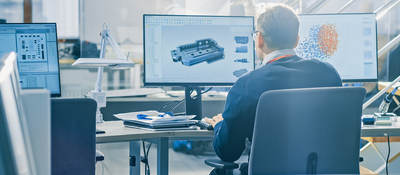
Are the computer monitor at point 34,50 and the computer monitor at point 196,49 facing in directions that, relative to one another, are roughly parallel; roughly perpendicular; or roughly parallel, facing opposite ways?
roughly parallel

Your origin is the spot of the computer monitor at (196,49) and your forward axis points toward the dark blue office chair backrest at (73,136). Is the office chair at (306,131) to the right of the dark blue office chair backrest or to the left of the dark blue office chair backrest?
left

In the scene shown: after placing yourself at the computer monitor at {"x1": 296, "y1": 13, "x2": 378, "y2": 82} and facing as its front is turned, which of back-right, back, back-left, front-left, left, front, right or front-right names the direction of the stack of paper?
front-right

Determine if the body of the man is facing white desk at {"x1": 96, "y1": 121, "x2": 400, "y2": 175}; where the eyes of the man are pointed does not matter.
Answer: yes

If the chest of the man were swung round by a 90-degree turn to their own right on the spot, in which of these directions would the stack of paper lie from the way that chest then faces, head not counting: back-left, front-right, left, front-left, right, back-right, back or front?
left

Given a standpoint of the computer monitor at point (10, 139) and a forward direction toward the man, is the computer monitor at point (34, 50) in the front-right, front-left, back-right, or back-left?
front-left

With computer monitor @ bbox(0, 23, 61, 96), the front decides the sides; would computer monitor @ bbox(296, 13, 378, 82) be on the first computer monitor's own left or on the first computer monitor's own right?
on the first computer monitor's own left

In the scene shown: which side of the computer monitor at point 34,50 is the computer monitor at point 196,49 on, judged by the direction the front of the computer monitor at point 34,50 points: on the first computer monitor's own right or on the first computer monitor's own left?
on the first computer monitor's own left

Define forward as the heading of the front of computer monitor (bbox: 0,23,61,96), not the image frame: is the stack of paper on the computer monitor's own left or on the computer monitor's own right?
on the computer monitor's own left

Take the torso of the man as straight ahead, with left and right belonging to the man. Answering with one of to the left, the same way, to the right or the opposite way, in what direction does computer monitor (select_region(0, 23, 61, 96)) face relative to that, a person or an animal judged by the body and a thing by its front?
the opposite way

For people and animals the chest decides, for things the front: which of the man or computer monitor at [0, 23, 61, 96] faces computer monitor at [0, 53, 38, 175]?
computer monitor at [0, 23, 61, 96]

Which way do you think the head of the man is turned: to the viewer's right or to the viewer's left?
to the viewer's left

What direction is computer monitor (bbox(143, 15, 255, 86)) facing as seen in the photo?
toward the camera

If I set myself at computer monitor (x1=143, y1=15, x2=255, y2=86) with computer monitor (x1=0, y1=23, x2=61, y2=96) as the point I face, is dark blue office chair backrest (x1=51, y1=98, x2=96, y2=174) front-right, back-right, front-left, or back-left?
front-left

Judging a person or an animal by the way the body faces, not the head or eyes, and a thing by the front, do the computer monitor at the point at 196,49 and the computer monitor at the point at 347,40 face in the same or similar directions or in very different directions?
same or similar directions

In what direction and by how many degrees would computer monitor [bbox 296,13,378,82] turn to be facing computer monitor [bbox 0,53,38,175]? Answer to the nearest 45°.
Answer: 0° — it already faces it

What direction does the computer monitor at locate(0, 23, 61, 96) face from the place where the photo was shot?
facing the viewer
